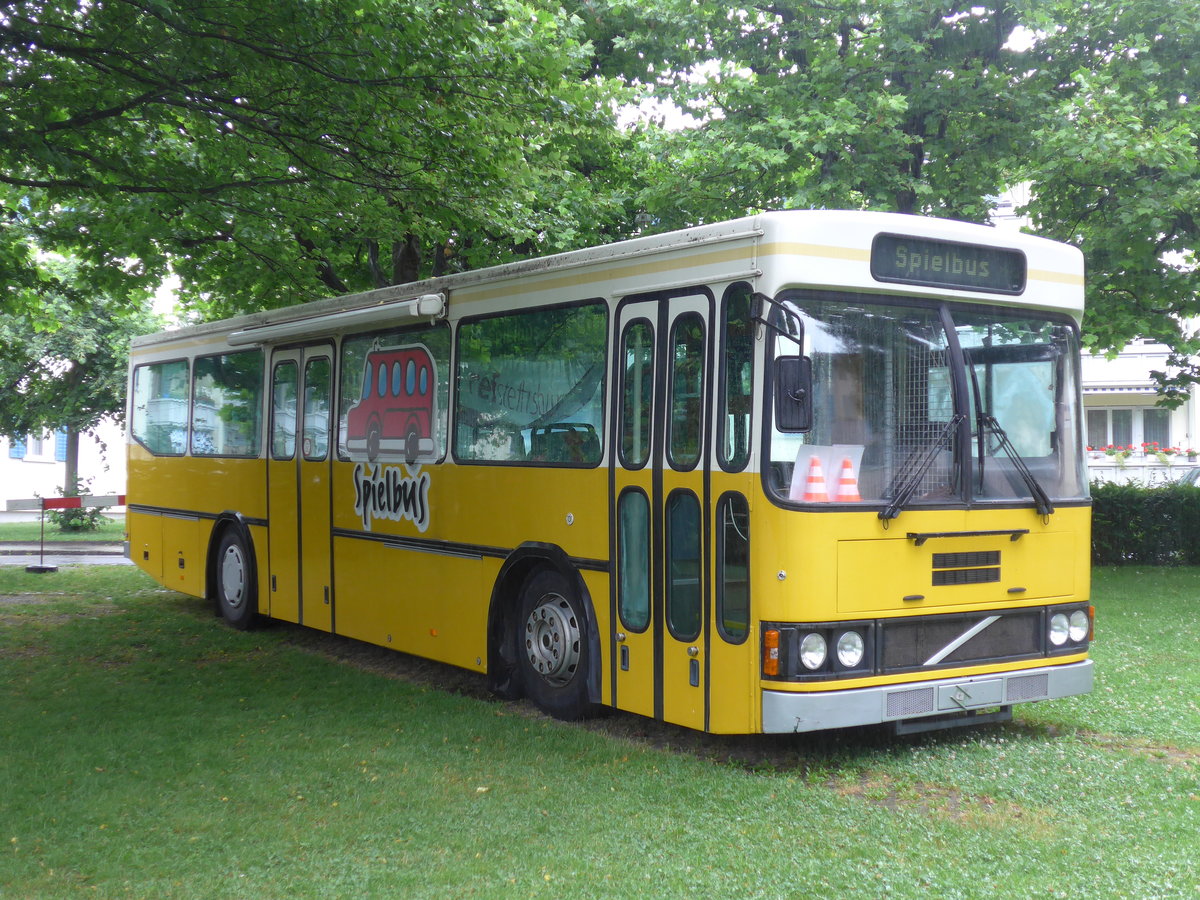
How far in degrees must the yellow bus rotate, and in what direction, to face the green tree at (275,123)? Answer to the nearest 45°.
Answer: approximately 180°

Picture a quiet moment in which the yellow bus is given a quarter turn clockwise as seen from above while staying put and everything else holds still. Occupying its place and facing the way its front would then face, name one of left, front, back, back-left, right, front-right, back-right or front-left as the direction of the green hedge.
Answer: back

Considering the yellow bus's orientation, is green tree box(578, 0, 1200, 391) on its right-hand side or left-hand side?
on its left

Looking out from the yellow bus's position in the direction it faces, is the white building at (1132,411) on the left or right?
on its left

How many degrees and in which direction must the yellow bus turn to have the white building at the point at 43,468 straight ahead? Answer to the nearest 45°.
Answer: approximately 180°

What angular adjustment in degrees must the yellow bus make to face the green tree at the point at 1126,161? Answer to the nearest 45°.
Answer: approximately 90° to its left

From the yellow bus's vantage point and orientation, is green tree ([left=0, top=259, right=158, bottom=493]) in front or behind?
behind

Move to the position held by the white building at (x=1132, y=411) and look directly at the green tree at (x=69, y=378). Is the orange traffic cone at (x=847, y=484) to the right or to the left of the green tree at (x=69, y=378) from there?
left

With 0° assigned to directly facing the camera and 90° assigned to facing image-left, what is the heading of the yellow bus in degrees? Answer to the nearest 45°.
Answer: approximately 315°
